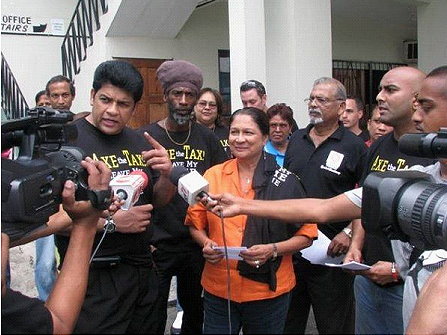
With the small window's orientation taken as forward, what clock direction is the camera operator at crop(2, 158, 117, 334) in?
The camera operator is roughly at 12 o'clock from the small window.

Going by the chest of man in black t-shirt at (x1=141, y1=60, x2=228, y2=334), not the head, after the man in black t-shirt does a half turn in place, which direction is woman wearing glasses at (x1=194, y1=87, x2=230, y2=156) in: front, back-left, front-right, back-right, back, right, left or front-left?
front

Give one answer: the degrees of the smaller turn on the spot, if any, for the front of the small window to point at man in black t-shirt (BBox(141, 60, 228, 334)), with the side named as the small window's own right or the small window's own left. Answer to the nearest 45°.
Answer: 0° — it already faces them

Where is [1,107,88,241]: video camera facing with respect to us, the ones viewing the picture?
facing away from the viewer and to the right of the viewer

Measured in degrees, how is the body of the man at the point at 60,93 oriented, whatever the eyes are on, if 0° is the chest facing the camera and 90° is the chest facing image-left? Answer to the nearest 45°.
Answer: approximately 0°

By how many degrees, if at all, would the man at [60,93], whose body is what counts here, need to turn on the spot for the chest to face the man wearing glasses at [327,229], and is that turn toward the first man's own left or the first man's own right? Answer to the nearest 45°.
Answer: approximately 45° to the first man's own left

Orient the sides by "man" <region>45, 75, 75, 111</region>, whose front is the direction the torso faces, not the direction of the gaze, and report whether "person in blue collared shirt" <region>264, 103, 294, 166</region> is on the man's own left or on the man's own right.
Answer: on the man's own left

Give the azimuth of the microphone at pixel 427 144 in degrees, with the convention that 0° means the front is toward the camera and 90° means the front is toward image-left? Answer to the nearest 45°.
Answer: approximately 90°
